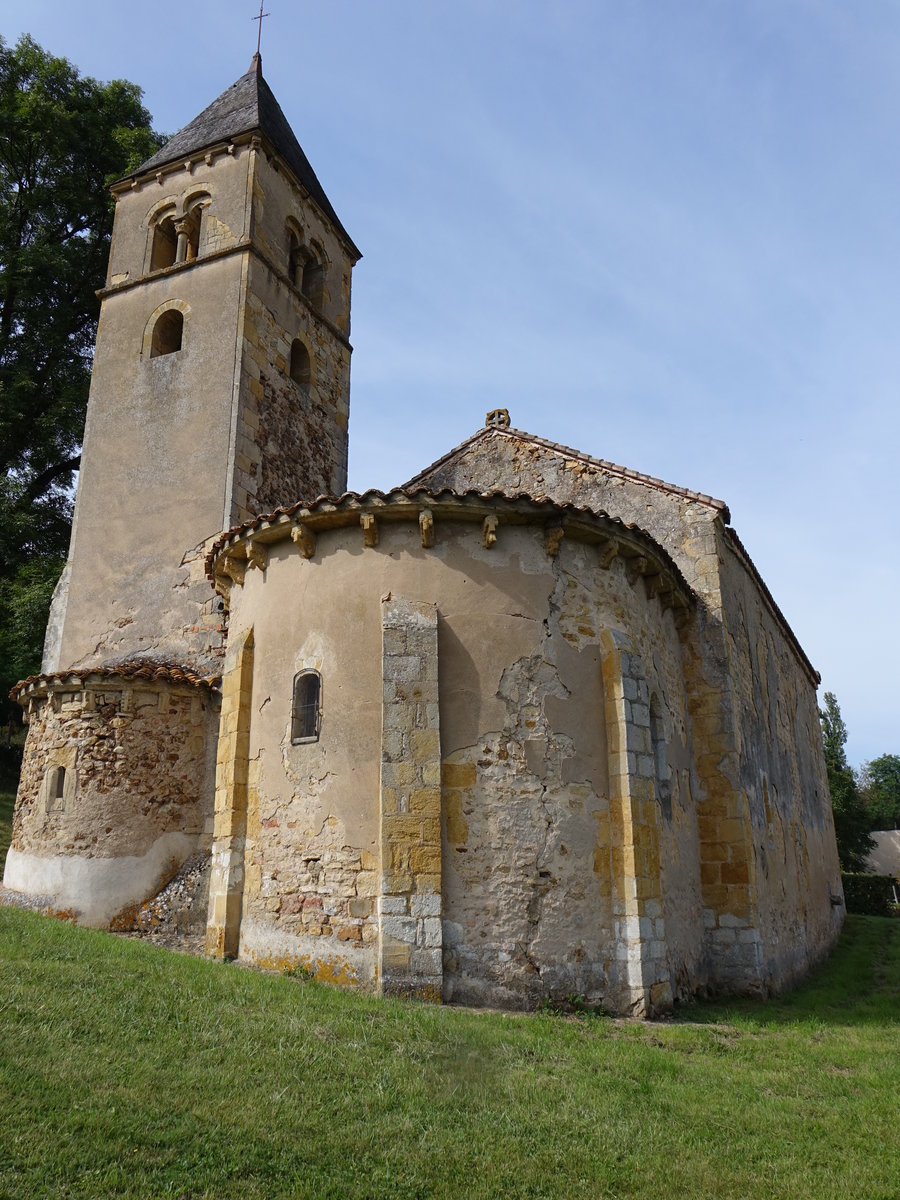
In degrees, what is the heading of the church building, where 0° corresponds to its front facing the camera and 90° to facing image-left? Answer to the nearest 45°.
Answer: approximately 225°

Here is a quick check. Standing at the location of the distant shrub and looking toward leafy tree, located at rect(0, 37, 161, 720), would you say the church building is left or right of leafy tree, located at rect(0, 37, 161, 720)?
left

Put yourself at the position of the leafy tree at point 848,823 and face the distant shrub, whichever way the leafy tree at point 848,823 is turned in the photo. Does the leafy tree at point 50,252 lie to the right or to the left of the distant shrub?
right

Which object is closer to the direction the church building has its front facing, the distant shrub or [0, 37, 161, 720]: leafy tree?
the distant shrub

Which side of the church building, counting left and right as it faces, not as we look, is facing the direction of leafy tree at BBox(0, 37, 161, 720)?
left

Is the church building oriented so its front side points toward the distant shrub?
yes

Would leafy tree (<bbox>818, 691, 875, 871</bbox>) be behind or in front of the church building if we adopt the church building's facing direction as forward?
in front
